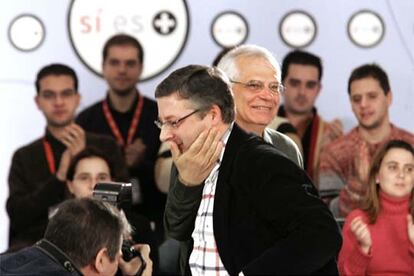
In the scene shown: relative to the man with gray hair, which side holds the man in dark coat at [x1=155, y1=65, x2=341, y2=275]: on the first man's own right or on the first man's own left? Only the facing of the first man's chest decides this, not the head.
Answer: on the first man's own right

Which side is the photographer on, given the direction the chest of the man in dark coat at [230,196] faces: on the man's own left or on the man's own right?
on the man's own left

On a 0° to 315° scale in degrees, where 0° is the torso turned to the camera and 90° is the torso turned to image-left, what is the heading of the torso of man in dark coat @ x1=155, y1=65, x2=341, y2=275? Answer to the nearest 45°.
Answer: approximately 45°

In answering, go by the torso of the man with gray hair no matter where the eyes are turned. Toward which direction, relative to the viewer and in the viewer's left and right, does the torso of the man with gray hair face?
facing the viewer and to the right of the viewer

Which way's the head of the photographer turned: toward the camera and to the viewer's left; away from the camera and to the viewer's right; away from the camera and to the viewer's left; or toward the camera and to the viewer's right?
away from the camera and to the viewer's right

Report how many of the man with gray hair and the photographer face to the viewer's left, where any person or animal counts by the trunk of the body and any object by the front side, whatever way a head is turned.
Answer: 0

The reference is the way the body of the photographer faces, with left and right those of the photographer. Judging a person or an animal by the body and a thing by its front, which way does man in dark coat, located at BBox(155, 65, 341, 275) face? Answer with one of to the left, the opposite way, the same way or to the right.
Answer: the opposite way

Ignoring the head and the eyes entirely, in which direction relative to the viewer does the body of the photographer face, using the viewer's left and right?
facing away from the viewer and to the right of the viewer
